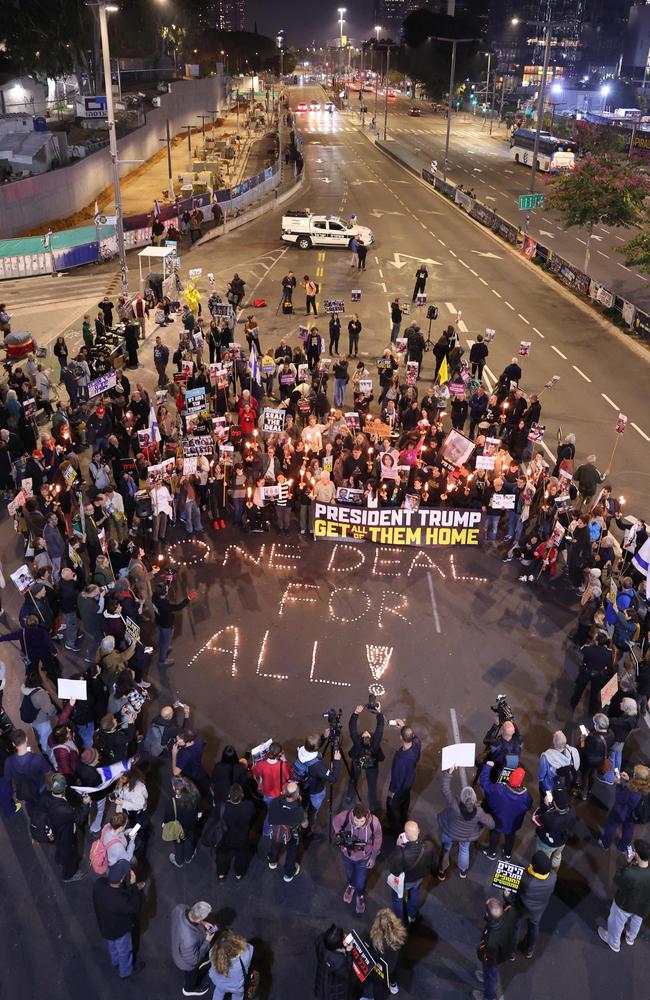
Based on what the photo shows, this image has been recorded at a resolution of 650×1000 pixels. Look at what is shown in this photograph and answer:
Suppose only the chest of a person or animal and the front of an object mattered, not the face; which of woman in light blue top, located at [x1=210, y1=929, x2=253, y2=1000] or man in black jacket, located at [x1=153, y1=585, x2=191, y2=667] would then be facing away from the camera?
the woman in light blue top

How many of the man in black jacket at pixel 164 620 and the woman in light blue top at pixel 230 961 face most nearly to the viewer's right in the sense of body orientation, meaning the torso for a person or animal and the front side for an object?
1

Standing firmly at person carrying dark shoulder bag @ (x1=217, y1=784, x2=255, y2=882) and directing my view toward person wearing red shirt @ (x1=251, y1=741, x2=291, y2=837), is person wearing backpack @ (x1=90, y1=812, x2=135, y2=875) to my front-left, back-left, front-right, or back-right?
back-left

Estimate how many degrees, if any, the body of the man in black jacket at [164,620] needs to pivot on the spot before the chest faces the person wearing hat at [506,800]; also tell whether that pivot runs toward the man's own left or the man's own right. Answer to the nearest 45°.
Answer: approximately 45° to the man's own right

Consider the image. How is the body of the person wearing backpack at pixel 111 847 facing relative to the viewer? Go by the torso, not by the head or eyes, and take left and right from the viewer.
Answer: facing away from the viewer and to the right of the viewer

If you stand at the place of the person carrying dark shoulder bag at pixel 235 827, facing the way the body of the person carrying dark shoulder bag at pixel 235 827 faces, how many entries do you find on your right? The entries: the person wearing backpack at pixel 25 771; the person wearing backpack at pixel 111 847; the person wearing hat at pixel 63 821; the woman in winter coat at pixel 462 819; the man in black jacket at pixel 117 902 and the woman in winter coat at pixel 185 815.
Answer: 1

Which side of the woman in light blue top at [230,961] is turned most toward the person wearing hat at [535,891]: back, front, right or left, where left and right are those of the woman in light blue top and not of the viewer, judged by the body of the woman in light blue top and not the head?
right

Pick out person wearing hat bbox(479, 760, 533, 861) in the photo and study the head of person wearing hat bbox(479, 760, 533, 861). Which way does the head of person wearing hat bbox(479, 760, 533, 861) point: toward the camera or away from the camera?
away from the camera

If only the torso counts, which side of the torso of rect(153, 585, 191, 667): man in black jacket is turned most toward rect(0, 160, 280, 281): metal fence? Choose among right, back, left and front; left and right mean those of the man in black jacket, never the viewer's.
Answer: left

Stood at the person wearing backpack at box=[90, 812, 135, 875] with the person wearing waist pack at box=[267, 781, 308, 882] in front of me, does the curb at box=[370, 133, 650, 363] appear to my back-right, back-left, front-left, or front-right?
front-left

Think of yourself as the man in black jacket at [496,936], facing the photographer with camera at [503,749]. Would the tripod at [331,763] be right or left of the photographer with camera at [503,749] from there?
left

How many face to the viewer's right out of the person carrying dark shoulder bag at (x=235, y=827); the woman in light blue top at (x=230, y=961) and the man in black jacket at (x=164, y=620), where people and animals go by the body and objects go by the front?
1

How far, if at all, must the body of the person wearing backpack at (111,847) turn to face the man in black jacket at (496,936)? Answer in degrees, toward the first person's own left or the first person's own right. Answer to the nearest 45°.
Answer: approximately 90° to the first person's own right

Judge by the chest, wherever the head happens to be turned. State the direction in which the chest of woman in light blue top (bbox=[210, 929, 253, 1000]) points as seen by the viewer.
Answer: away from the camera

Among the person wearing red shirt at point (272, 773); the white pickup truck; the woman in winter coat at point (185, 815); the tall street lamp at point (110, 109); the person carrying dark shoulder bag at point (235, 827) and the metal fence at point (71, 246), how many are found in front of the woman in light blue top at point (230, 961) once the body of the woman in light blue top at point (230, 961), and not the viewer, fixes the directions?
6

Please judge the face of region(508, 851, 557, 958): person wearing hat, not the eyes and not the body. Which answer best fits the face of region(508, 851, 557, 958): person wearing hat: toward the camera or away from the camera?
away from the camera

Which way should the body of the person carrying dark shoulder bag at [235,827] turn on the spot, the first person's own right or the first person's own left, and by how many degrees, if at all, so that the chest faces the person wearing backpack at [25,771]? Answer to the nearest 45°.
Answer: approximately 90° to the first person's own left

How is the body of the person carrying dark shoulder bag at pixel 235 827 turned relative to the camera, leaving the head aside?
away from the camera

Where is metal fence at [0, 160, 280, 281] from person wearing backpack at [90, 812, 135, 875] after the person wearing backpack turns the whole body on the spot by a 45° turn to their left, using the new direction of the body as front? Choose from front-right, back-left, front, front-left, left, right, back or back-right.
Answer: front

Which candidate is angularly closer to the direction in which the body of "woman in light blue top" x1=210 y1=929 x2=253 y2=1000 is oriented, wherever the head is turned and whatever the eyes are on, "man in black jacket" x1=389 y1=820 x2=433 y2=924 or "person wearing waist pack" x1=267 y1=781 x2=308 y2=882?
the person wearing waist pack

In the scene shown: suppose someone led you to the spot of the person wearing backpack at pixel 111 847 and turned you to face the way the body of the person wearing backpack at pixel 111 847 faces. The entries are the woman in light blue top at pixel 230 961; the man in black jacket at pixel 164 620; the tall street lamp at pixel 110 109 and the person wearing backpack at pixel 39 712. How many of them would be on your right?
1

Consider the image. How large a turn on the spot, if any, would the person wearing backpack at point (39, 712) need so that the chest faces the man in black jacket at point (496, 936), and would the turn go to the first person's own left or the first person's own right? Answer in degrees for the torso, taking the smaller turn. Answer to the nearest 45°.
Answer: approximately 90° to the first person's own right

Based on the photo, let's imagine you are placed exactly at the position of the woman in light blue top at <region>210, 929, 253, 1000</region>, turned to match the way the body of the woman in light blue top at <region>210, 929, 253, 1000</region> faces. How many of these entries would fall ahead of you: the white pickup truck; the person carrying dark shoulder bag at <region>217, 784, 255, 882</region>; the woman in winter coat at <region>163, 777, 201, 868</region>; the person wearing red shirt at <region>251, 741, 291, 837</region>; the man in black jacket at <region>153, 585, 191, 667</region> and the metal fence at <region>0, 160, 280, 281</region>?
6

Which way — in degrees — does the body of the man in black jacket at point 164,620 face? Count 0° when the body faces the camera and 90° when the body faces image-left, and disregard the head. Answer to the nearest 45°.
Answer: approximately 270°
